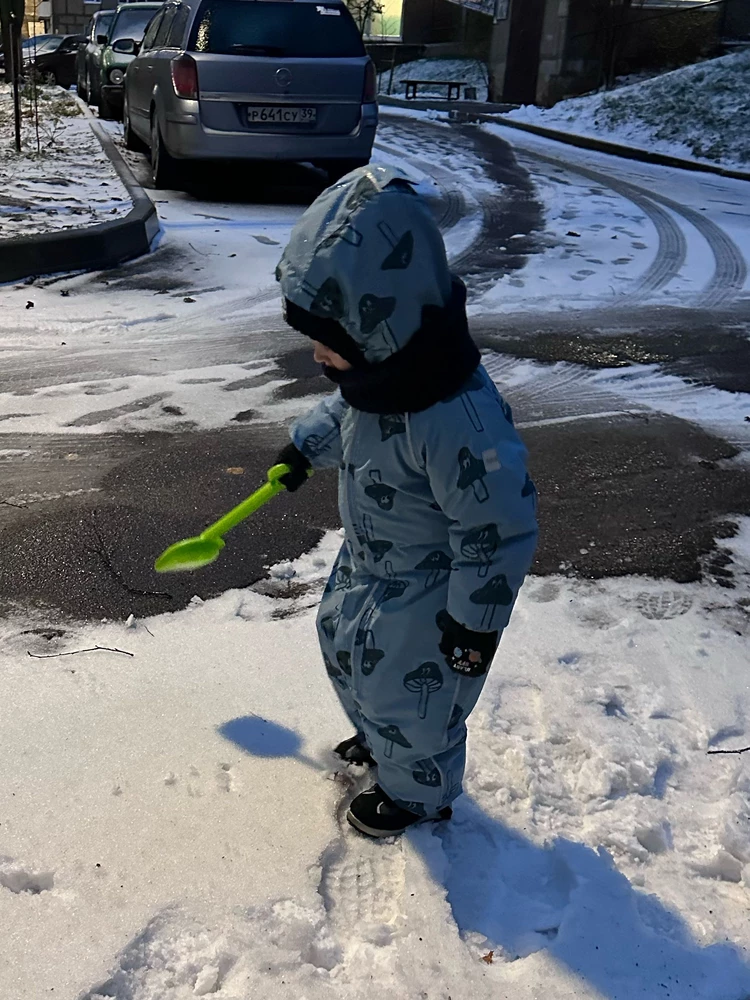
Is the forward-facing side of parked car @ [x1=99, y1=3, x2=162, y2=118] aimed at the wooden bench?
no

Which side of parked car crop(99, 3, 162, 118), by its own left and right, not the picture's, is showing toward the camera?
front

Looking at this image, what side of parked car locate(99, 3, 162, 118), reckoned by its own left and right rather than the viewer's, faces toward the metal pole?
front

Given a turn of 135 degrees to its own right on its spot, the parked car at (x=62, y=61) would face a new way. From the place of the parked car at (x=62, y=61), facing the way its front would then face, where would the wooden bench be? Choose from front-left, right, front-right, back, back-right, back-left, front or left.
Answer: right

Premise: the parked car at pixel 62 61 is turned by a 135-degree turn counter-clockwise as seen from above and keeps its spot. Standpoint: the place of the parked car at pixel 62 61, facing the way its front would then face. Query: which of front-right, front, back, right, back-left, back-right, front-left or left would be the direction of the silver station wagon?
right

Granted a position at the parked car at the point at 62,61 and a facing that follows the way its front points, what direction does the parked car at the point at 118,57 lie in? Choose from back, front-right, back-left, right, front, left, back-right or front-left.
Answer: front-left

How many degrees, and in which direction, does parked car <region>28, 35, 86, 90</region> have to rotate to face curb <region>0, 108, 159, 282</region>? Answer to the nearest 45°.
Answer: approximately 45° to its left

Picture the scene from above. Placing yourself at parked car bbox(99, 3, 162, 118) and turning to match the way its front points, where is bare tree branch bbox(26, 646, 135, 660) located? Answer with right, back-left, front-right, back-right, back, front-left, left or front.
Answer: front

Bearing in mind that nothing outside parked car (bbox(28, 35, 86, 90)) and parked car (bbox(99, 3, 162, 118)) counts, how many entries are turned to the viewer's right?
0

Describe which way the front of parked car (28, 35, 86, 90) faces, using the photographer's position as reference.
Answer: facing the viewer and to the left of the viewer

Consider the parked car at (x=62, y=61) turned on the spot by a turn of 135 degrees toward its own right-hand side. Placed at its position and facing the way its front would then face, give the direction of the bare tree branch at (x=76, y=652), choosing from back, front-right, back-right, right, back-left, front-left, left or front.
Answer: back

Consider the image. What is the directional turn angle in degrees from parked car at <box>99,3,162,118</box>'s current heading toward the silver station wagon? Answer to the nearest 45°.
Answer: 0° — it already faces it
